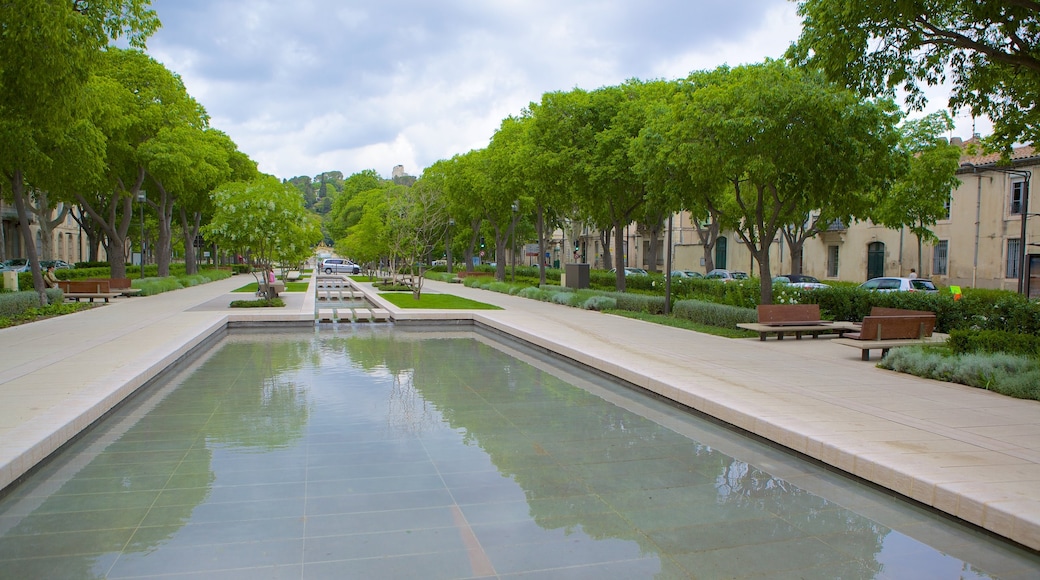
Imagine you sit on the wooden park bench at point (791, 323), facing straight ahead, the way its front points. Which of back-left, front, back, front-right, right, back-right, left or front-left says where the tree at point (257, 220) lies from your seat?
right

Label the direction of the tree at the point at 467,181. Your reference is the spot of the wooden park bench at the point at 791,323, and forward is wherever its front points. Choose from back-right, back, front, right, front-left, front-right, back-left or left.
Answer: back-right

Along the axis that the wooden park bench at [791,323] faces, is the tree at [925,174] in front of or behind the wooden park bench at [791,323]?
behind

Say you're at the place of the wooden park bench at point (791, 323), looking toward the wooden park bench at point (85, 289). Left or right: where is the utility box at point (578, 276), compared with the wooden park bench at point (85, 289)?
right

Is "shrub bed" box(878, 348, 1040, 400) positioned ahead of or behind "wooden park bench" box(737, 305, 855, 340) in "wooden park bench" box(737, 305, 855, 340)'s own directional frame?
ahead

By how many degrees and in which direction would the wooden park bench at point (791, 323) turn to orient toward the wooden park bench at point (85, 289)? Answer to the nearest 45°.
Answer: approximately 90° to its right

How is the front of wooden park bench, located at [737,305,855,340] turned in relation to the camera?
facing the viewer

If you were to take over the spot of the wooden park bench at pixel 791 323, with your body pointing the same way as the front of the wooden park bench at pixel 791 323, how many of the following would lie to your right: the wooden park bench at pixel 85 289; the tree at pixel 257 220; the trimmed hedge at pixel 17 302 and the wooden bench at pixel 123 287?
4

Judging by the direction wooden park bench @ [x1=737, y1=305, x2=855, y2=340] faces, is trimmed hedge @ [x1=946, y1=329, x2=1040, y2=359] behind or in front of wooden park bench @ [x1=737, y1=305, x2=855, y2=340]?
in front

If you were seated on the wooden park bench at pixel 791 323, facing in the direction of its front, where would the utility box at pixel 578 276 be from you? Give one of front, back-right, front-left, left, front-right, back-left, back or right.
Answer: back-right

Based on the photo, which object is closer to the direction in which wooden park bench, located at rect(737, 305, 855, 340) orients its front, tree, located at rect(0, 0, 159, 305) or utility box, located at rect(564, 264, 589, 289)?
the tree

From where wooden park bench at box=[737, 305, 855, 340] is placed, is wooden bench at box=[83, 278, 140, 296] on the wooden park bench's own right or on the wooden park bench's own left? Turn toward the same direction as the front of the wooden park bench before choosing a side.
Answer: on the wooden park bench's own right

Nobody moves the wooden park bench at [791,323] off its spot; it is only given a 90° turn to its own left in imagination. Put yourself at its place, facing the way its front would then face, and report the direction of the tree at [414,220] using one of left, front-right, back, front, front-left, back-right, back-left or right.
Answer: back-left
